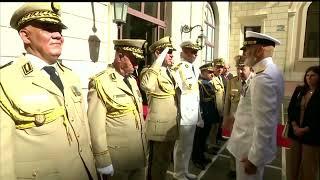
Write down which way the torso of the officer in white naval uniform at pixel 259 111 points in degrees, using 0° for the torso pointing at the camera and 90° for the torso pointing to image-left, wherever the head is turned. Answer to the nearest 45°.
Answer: approximately 90°

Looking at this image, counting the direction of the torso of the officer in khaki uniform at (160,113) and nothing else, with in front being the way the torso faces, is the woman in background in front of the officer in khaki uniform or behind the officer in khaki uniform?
in front

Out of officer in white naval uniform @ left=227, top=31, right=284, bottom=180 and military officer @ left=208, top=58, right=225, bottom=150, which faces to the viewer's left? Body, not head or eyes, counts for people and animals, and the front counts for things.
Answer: the officer in white naval uniform

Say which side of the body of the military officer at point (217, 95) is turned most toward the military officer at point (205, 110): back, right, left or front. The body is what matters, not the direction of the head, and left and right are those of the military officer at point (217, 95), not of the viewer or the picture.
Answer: right

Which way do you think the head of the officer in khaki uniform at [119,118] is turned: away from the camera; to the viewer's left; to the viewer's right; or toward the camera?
to the viewer's right

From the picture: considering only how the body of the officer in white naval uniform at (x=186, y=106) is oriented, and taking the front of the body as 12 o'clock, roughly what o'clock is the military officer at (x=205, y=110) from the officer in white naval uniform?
The military officer is roughly at 8 o'clock from the officer in white naval uniform.

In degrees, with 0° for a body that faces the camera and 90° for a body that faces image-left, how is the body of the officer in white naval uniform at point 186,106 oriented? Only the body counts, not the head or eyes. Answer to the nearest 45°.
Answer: approximately 315°

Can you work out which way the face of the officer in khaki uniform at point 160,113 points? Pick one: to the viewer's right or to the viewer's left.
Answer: to the viewer's right
